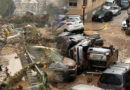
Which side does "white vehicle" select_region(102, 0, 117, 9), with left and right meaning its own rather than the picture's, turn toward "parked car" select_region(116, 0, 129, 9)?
back

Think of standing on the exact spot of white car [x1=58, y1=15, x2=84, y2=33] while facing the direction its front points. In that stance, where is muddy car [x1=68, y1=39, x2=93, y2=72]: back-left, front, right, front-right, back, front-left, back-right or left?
back-left

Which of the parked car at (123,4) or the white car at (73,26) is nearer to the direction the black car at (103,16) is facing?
the white car

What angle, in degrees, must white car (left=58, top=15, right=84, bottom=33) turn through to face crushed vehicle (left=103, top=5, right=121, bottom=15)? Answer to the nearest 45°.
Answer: approximately 90° to its right

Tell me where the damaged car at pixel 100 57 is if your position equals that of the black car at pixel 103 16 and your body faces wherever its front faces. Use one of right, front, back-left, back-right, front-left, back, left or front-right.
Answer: front-left

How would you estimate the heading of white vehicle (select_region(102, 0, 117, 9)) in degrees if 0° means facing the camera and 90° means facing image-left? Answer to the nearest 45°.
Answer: approximately 45°

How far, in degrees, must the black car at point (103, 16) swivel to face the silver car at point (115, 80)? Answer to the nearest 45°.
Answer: approximately 45° to its left

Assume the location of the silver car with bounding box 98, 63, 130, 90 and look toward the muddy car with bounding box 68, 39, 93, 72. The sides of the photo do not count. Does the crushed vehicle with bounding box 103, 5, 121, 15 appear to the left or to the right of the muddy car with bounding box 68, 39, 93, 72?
right

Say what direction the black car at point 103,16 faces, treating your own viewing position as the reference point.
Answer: facing the viewer and to the left of the viewer
